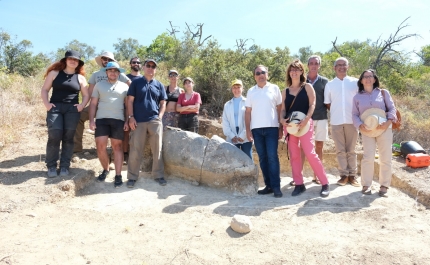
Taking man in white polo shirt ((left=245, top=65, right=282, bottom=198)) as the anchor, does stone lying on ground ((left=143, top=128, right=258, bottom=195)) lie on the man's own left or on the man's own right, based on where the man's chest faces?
on the man's own right

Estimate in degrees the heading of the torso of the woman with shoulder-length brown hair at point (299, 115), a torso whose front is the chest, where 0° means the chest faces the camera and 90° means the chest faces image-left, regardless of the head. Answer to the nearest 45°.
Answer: approximately 0°

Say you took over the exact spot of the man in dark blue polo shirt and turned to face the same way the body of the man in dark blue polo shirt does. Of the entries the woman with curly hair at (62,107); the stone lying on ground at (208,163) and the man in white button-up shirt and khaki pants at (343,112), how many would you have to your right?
1

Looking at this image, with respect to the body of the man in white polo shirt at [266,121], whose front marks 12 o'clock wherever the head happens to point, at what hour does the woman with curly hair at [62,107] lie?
The woman with curly hair is roughly at 3 o'clock from the man in white polo shirt.

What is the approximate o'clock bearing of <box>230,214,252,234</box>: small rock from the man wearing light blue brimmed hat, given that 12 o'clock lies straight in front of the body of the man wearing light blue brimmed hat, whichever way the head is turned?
The small rock is roughly at 11 o'clock from the man wearing light blue brimmed hat.

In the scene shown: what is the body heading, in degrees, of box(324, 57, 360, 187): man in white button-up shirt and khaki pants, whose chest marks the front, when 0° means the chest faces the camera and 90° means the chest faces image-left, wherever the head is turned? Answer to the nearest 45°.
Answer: approximately 0°

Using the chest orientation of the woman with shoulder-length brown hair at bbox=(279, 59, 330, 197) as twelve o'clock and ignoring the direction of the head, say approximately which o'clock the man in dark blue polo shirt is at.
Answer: The man in dark blue polo shirt is roughly at 3 o'clock from the woman with shoulder-length brown hair.

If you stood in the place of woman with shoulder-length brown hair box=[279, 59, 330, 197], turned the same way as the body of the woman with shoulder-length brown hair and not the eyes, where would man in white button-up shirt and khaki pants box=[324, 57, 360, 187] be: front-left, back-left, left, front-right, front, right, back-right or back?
back-left
